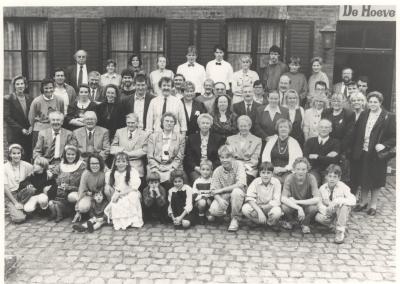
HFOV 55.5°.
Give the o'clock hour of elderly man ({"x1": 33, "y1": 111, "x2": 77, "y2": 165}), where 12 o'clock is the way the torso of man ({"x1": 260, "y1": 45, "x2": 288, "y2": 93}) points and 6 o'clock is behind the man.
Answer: The elderly man is roughly at 2 o'clock from the man.

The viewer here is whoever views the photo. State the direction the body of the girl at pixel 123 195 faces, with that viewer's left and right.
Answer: facing the viewer

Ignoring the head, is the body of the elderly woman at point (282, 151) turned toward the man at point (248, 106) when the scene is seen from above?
no

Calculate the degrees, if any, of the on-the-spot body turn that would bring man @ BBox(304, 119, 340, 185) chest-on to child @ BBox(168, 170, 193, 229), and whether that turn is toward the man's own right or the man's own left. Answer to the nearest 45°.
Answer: approximately 45° to the man's own right

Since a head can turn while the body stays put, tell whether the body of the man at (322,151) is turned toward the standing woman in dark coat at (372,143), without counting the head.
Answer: no

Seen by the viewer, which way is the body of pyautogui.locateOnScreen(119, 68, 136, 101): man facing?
toward the camera

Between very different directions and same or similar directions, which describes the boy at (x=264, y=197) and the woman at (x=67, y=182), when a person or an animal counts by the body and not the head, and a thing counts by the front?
same or similar directions

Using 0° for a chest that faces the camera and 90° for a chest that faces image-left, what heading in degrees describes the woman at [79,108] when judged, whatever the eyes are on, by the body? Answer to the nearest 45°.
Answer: approximately 0°

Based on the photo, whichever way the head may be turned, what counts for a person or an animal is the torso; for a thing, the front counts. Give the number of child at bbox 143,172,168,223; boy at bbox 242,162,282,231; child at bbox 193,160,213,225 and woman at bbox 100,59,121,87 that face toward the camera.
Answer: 4

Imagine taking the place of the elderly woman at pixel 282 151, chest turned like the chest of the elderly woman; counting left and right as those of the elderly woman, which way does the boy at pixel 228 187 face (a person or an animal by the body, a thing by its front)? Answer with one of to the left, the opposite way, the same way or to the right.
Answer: the same way

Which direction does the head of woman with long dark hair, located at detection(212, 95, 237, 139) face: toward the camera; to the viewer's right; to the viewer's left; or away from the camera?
toward the camera

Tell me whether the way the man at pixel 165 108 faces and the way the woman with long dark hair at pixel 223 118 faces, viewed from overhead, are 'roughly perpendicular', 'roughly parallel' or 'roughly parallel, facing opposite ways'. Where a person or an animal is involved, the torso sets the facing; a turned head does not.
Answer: roughly parallel

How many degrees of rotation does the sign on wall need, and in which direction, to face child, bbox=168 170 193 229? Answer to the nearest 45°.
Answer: approximately 45° to its right

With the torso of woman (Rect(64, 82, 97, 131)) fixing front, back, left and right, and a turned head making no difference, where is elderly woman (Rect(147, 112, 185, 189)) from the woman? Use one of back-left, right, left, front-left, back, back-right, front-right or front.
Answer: front-left

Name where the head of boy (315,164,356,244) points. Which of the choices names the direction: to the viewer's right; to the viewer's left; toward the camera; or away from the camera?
toward the camera

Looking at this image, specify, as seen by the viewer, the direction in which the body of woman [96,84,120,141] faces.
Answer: toward the camera

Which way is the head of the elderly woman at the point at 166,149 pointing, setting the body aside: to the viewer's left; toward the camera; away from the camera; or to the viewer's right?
toward the camera

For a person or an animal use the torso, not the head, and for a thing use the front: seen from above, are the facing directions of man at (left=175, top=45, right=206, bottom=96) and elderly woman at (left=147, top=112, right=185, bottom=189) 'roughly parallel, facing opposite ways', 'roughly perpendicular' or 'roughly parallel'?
roughly parallel
